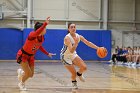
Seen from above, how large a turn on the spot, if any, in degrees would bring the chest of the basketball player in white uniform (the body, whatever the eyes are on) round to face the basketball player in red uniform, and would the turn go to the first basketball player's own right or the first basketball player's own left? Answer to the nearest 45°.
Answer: approximately 90° to the first basketball player's own right

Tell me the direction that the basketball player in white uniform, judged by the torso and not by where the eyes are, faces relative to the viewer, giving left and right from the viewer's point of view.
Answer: facing the viewer and to the right of the viewer
